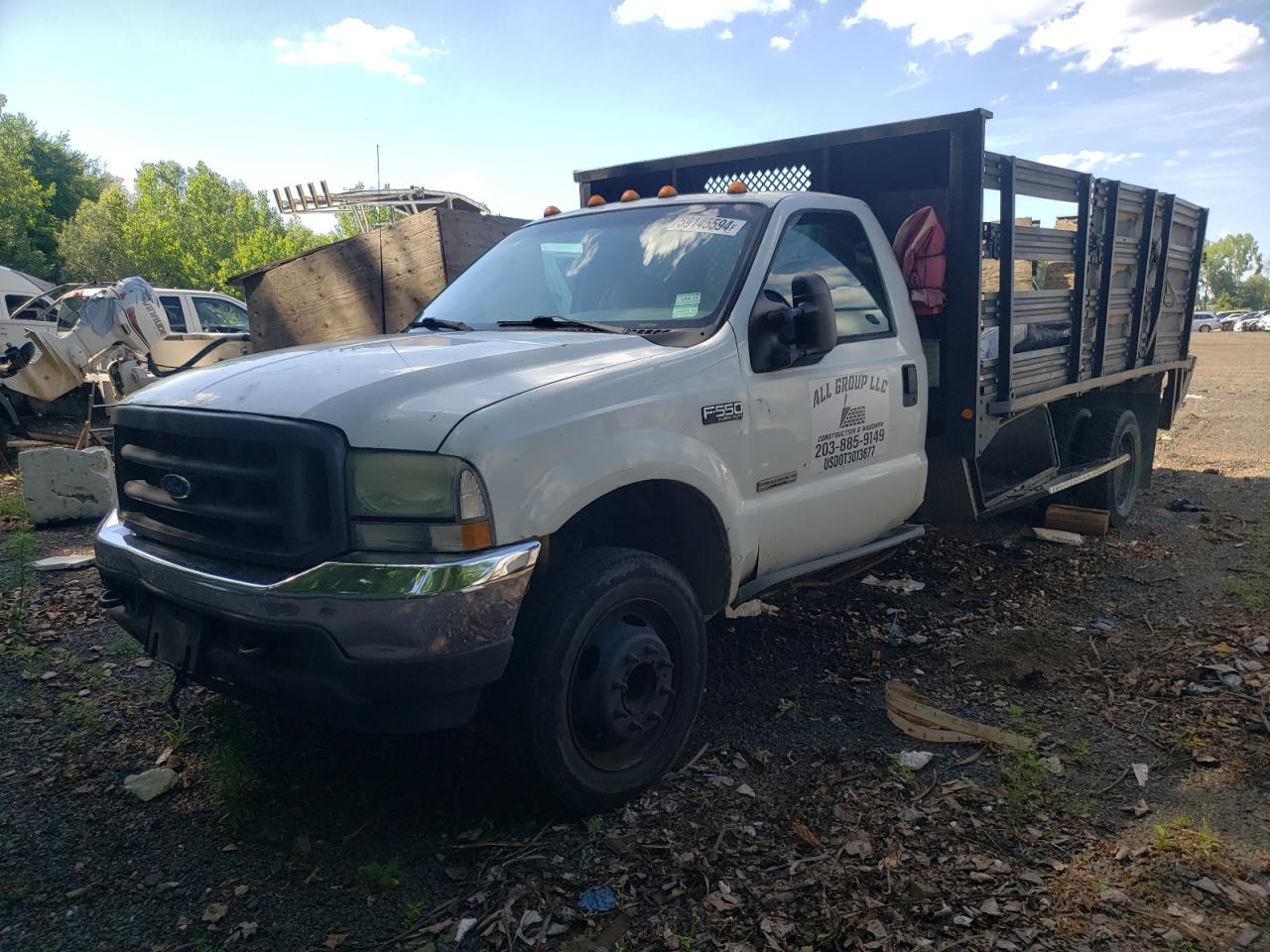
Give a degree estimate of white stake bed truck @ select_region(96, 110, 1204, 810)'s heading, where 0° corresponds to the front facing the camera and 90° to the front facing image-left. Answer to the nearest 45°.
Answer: approximately 45°

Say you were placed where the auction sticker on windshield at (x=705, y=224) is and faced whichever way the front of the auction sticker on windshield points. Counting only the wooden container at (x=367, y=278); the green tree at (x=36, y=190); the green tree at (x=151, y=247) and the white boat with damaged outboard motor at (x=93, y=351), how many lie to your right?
4

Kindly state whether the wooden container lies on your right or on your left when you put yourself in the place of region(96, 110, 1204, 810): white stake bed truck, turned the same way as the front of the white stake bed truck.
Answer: on your right

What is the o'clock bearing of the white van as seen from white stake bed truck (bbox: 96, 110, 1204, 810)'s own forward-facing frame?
The white van is roughly at 3 o'clock from the white stake bed truck.

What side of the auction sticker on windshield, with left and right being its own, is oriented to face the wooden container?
right

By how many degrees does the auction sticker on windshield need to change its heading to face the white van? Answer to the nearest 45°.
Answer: approximately 90° to its right

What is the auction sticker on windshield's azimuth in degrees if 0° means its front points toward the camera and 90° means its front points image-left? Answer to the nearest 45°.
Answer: approximately 45°

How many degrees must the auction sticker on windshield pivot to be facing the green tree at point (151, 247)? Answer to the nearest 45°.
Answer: approximately 90° to its right

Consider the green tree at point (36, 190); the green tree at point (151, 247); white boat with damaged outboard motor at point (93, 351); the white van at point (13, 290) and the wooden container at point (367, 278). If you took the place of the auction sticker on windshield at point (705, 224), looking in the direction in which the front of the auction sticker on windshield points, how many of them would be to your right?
5

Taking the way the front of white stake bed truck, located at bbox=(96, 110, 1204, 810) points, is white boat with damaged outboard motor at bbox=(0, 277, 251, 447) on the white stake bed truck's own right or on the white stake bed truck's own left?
on the white stake bed truck's own right

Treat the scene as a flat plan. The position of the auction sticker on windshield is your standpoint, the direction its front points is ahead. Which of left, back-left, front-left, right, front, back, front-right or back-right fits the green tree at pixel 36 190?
right
